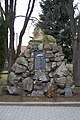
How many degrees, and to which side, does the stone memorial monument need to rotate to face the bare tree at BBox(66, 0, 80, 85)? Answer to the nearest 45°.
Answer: approximately 135° to its left

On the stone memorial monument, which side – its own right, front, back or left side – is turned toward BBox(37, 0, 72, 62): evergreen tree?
back

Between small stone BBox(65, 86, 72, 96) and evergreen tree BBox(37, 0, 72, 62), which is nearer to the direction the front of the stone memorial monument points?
the small stone

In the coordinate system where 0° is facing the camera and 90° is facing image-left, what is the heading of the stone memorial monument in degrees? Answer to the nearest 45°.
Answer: approximately 0°
